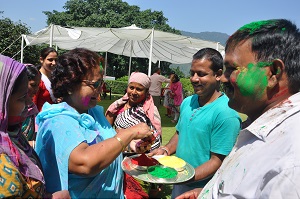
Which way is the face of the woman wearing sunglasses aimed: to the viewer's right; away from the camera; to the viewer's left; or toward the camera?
to the viewer's right

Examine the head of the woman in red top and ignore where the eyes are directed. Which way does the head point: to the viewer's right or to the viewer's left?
to the viewer's right

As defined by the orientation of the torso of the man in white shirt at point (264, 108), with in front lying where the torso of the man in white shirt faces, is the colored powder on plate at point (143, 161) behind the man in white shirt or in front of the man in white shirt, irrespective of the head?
in front

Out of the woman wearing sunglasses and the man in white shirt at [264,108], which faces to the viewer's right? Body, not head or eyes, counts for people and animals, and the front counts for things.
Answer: the woman wearing sunglasses

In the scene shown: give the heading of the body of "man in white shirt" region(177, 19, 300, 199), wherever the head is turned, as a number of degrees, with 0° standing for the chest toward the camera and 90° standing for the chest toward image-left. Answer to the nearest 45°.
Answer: approximately 90°

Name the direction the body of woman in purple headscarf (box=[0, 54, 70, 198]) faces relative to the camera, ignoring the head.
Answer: to the viewer's right

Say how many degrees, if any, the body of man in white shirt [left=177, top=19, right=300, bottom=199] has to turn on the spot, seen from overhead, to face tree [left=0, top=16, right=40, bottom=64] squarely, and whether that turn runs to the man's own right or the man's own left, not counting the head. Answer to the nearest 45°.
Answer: approximately 45° to the man's own right

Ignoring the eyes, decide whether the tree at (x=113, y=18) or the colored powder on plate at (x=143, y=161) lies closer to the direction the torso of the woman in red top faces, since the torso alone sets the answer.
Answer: the colored powder on plate

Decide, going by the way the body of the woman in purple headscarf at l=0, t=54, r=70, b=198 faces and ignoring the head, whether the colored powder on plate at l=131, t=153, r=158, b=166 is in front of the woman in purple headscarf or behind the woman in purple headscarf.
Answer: in front

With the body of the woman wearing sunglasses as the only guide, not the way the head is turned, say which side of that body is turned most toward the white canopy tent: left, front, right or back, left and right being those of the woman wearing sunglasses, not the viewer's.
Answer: left

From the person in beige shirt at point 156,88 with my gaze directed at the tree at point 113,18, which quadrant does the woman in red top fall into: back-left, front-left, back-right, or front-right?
back-left
